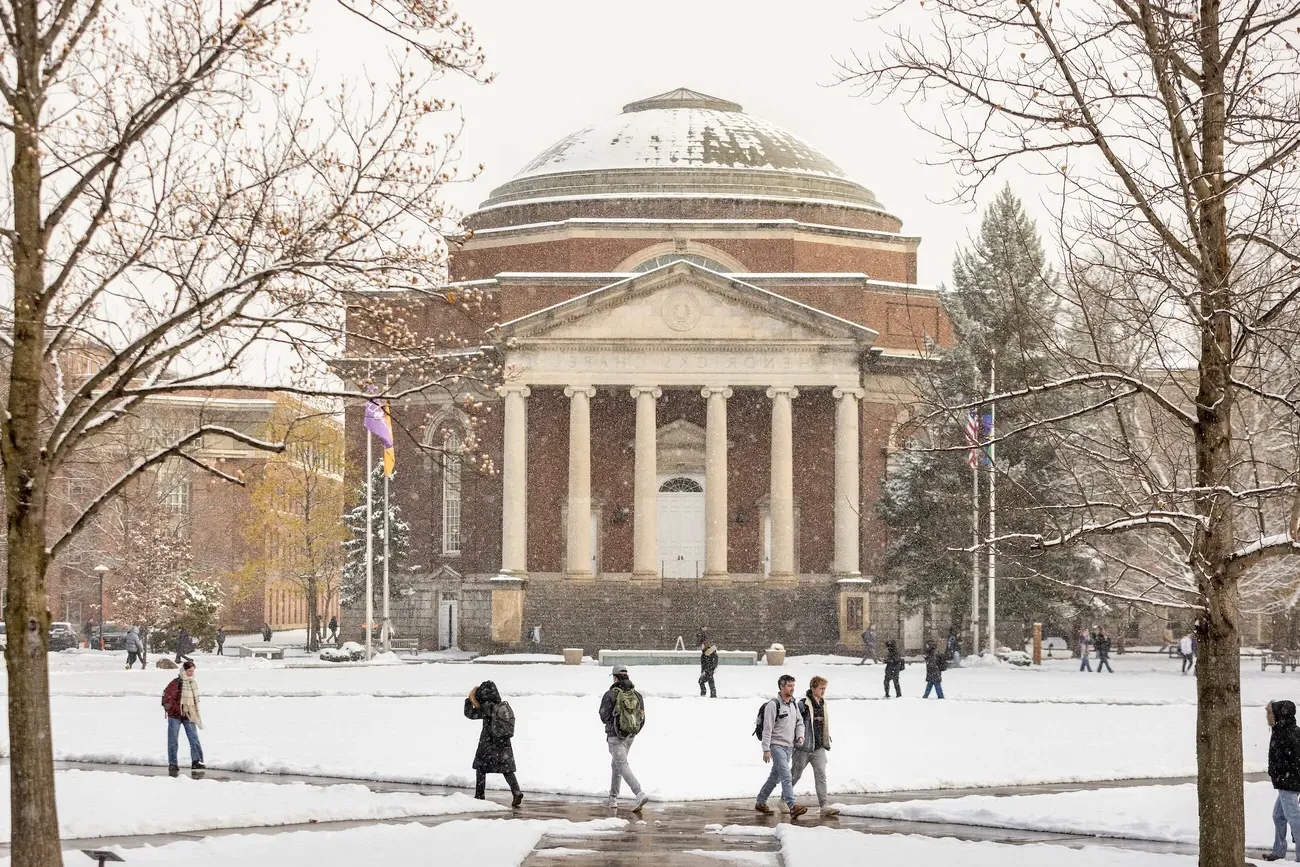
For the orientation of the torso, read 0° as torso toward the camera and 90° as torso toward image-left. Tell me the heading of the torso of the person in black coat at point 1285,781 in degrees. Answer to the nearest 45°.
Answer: approximately 90°

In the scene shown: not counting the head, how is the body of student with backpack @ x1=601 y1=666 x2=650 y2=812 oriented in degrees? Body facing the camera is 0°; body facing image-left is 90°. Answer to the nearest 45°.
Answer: approximately 135°

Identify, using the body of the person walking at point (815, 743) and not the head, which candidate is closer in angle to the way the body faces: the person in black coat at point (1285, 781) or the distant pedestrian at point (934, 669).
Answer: the person in black coat
